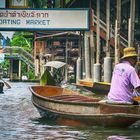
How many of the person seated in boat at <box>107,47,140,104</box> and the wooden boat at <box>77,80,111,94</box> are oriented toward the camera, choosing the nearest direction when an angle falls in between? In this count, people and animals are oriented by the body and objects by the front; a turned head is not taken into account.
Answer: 0

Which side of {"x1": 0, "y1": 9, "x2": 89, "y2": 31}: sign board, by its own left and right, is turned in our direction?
front

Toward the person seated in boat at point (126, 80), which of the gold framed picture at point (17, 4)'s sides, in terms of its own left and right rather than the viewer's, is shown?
front

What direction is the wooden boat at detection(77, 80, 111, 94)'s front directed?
to the viewer's left

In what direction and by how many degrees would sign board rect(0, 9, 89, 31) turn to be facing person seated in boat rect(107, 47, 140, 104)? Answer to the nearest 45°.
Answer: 0° — it already faces them
